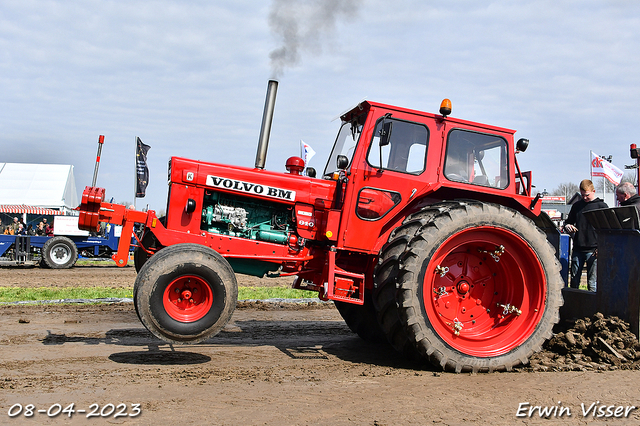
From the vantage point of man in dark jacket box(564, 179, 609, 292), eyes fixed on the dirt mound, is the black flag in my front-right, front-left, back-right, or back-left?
back-right

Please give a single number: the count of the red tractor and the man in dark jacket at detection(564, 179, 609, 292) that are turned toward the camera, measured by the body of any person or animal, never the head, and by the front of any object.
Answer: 1

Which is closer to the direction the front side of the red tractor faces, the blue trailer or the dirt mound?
the blue trailer

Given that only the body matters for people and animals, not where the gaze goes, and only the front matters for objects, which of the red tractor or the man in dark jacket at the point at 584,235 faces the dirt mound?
the man in dark jacket

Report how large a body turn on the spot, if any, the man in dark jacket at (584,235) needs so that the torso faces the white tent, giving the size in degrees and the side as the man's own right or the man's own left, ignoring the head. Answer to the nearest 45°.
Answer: approximately 135° to the man's own right

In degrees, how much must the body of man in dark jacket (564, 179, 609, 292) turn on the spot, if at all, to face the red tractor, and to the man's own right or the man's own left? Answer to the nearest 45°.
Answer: approximately 45° to the man's own right

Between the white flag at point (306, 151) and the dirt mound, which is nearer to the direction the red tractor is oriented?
the white flag

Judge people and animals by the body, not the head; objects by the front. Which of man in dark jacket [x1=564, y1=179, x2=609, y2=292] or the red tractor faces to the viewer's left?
the red tractor

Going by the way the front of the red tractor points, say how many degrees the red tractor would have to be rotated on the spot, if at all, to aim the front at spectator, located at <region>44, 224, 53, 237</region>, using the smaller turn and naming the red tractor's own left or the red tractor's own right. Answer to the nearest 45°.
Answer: approximately 45° to the red tractor's own right

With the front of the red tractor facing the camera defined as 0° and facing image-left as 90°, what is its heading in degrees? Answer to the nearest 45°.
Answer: approximately 90°

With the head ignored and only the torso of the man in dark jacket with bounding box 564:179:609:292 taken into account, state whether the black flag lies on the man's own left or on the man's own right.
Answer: on the man's own right

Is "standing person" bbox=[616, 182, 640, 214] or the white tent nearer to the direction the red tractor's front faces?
the white tent
